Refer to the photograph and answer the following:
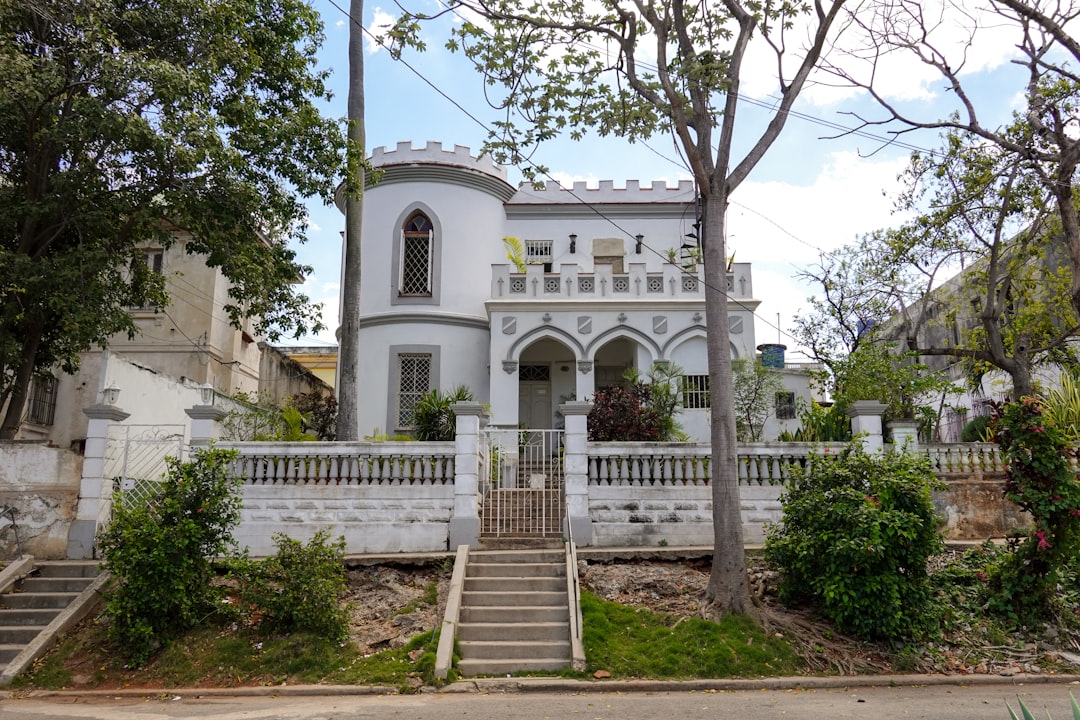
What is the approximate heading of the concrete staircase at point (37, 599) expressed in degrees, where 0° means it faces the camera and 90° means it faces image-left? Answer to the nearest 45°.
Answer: approximately 0°

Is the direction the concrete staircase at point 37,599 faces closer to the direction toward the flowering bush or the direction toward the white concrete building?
the flowering bush

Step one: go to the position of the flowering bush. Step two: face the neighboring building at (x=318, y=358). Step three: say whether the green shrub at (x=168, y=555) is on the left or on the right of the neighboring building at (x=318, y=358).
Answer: left

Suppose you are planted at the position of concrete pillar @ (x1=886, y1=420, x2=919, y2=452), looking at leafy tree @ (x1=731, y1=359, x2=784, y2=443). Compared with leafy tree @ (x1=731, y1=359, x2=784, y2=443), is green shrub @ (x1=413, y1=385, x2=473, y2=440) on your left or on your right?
left

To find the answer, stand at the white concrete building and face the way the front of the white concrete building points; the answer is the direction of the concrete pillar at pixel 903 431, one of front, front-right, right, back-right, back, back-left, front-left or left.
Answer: front-left

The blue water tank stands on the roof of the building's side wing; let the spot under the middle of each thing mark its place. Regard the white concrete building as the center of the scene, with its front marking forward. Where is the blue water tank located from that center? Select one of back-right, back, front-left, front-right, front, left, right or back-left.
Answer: left

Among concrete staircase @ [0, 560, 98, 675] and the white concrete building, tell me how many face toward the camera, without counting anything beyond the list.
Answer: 2

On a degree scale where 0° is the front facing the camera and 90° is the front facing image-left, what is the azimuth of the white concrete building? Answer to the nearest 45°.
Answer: approximately 0°

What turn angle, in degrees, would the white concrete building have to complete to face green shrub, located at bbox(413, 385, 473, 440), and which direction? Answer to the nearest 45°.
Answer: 0° — it already faces it

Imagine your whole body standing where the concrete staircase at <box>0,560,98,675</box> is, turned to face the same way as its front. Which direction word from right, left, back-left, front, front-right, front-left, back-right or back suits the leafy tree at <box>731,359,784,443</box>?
left

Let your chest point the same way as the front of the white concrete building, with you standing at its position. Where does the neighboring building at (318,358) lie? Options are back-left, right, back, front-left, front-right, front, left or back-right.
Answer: back-right

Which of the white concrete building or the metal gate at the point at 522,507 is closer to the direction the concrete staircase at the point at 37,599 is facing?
the metal gate

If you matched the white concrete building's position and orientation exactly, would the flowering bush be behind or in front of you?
in front

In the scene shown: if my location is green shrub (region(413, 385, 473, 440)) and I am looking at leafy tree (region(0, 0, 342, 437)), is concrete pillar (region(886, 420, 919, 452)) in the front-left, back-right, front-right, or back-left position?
back-left

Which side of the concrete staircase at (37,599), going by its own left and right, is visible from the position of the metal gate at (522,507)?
left
